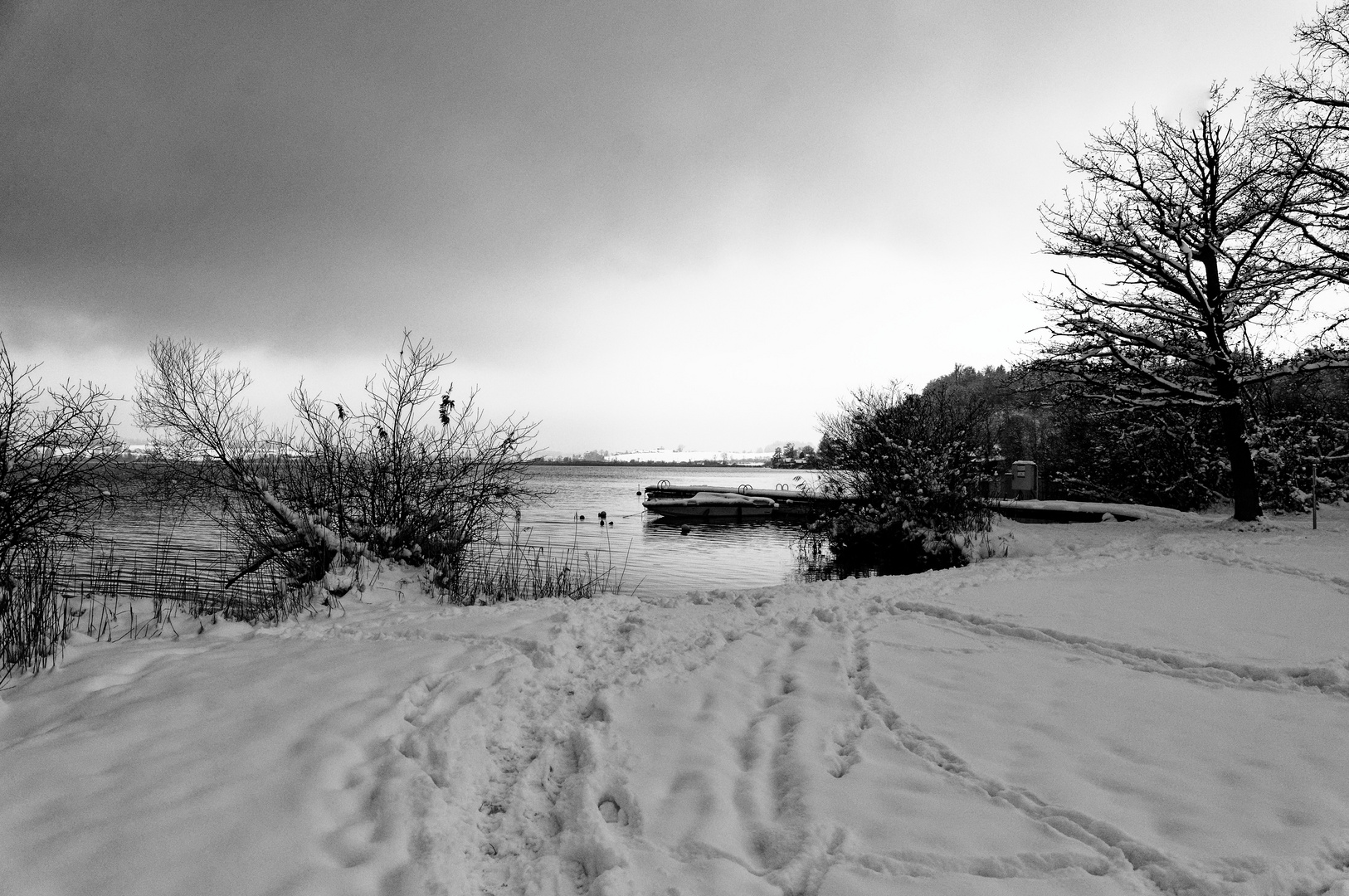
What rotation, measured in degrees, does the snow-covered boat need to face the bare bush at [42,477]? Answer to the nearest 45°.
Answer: approximately 90° to its left

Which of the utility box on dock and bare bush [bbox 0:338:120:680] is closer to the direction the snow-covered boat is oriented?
the bare bush

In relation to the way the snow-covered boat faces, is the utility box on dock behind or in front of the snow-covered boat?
behind

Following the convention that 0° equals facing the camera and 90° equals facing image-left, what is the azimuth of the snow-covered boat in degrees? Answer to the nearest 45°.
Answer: approximately 90°
